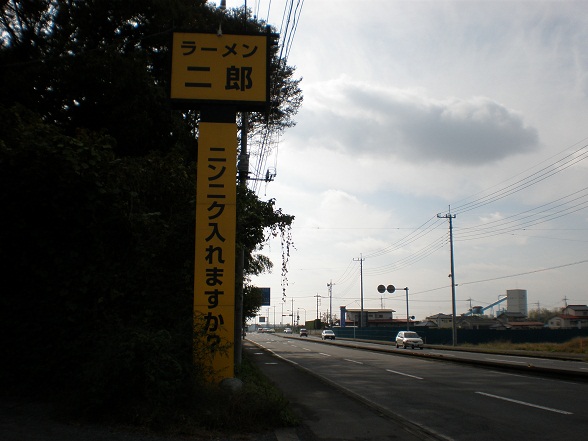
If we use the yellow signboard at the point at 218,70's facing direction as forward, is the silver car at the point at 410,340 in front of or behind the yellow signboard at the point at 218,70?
behind

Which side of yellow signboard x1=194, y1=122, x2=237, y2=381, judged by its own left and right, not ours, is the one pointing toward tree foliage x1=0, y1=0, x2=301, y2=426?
right

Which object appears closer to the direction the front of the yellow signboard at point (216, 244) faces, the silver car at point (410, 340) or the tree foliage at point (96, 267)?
the tree foliage

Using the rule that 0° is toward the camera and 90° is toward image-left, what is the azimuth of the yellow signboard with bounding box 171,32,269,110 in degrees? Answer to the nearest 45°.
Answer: approximately 0°

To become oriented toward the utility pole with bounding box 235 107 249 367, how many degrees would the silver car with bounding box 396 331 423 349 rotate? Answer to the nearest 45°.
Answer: approximately 45° to its right

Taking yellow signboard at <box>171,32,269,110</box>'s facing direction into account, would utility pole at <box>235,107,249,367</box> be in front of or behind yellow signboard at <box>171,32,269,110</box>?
behind

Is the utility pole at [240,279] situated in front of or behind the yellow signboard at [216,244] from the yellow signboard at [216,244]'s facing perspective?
behind

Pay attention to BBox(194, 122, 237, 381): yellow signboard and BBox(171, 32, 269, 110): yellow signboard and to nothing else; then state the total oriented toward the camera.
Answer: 2

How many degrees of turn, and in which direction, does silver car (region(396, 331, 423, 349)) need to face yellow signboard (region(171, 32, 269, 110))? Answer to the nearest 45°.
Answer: approximately 45° to its right
